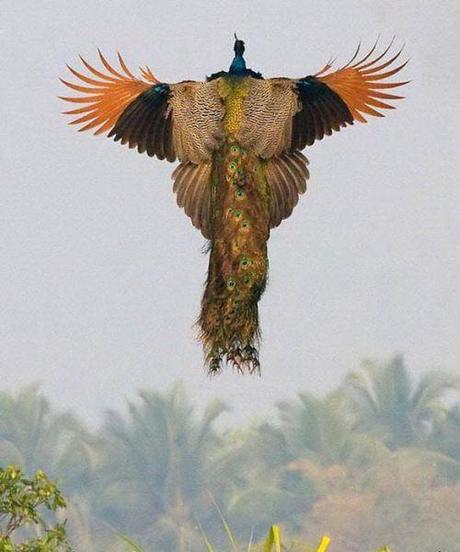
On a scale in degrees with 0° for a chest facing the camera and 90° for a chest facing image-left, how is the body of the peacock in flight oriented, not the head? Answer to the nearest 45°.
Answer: approximately 180°
